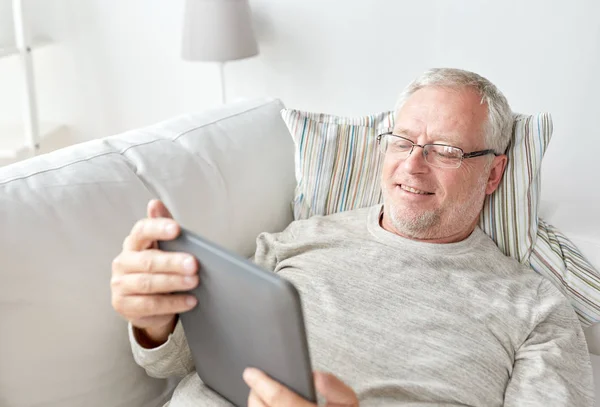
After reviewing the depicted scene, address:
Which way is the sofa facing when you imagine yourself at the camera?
facing the viewer and to the right of the viewer

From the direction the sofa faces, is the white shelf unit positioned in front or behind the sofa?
behind
